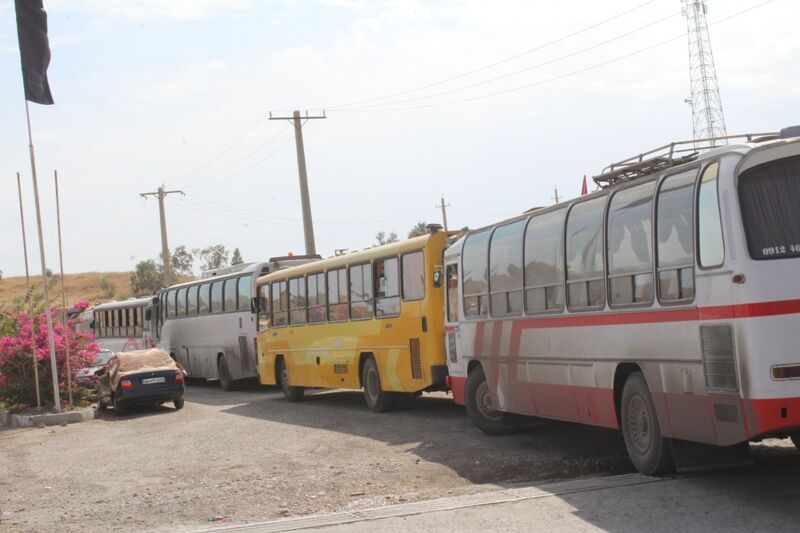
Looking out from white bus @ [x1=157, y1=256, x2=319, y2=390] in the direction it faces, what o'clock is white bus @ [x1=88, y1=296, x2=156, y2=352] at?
white bus @ [x1=88, y1=296, x2=156, y2=352] is roughly at 1 o'clock from white bus @ [x1=157, y1=256, x2=319, y2=390].

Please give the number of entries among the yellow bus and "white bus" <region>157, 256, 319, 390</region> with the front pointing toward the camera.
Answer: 0

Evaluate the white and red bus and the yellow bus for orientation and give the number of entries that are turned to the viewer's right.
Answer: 0

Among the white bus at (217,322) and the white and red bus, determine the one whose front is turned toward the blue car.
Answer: the white and red bus

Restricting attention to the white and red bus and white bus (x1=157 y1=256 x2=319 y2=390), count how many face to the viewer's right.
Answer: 0

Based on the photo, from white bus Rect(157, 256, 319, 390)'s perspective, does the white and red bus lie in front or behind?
behind

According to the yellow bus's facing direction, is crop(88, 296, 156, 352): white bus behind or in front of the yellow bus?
in front

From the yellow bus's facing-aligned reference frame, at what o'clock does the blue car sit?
The blue car is roughly at 12 o'clock from the yellow bus.

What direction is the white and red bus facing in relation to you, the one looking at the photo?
facing away from the viewer and to the left of the viewer

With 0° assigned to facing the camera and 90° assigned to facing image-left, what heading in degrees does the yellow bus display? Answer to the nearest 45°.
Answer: approximately 135°

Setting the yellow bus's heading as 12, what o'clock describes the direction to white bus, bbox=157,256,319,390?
The white bus is roughly at 1 o'clock from the yellow bus.

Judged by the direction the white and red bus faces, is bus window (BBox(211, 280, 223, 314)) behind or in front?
in front
